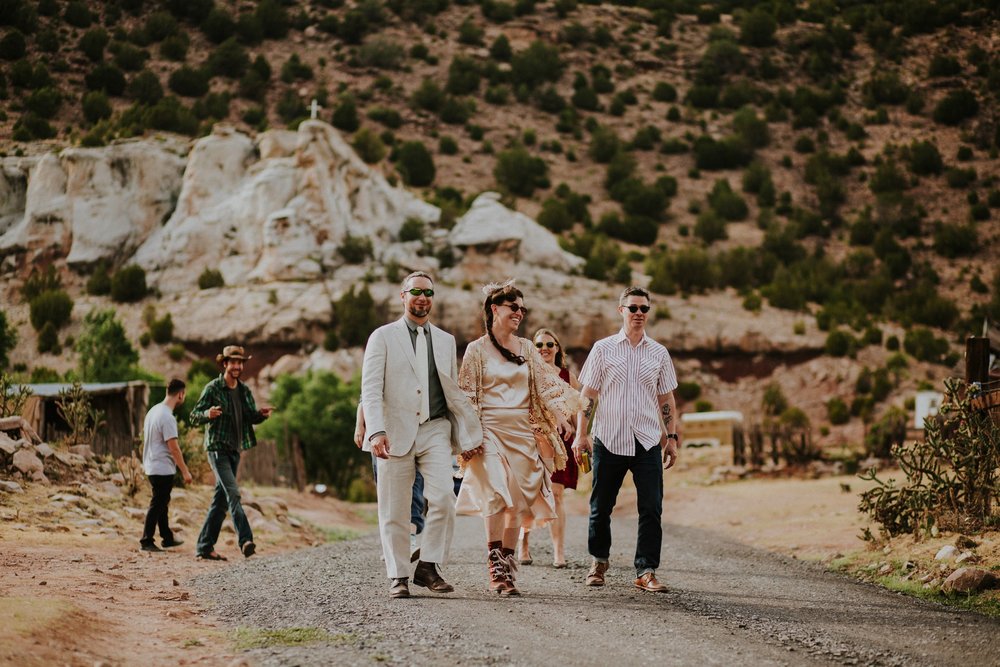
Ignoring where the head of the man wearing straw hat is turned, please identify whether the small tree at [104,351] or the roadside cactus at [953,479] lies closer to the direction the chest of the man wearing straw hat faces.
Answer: the roadside cactus

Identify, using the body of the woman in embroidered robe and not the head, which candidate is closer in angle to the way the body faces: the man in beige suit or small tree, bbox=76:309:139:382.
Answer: the man in beige suit

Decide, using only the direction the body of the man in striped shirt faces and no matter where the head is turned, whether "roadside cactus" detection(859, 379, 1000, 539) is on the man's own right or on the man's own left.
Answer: on the man's own left

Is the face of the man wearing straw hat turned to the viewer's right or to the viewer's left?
to the viewer's right

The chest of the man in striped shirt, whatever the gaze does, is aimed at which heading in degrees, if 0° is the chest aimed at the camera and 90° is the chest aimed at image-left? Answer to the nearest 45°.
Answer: approximately 0°

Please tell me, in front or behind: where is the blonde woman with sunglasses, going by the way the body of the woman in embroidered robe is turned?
behind

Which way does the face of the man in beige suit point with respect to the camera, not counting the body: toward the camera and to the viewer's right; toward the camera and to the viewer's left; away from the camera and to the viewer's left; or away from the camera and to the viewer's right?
toward the camera and to the viewer's right
